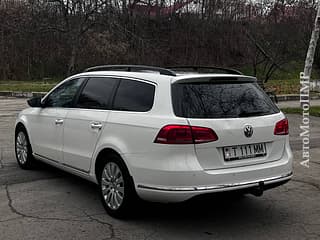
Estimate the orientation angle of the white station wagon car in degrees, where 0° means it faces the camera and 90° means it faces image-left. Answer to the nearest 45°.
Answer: approximately 135°
